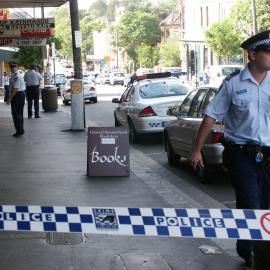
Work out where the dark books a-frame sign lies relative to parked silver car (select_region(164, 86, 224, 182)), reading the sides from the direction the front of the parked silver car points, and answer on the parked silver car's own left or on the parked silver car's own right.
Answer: on the parked silver car's own left

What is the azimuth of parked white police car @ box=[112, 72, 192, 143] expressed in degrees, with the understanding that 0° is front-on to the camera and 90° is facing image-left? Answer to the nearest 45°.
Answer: approximately 135°

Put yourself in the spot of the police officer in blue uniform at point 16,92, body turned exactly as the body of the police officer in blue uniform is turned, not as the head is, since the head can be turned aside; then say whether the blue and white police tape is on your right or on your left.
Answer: on your left

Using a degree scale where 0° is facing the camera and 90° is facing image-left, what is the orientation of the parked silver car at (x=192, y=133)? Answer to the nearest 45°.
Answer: approximately 135°

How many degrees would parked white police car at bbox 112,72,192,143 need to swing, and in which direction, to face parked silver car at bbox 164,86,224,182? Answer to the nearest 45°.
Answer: approximately 135° to its left

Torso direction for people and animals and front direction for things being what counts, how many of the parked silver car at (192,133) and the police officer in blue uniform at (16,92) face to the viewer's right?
0

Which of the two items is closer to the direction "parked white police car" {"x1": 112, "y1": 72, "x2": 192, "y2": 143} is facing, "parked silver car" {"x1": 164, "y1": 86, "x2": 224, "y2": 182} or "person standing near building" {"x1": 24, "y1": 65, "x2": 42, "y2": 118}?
the person standing near building
